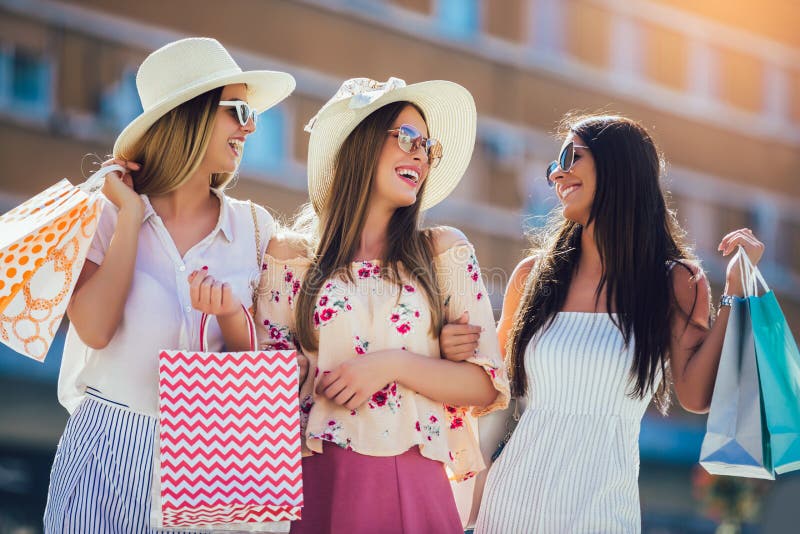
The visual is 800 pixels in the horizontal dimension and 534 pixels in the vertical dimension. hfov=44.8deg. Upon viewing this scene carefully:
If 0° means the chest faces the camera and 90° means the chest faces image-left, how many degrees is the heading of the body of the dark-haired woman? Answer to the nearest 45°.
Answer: approximately 45°

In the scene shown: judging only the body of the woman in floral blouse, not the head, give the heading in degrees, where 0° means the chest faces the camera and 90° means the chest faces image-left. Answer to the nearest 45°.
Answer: approximately 0°

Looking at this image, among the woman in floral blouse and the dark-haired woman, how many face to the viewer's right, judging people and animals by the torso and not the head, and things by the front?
0

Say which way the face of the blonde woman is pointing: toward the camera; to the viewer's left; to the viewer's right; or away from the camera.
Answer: to the viewer's right

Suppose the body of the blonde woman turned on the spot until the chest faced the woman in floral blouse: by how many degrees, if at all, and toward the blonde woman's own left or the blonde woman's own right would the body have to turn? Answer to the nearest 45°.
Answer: approximately 45° to the blonde woman's own left

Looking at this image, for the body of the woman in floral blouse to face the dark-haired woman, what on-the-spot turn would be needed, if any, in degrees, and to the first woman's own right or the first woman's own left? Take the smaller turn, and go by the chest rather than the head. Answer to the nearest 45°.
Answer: approximately 90° to the first woman's own left

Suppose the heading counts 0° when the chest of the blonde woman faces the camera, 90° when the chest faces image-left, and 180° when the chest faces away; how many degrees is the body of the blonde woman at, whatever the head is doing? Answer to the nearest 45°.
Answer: approximately 315°

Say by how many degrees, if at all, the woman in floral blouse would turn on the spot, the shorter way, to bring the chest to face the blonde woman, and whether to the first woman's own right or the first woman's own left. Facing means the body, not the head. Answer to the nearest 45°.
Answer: approximately 90° to the first woman's own right
